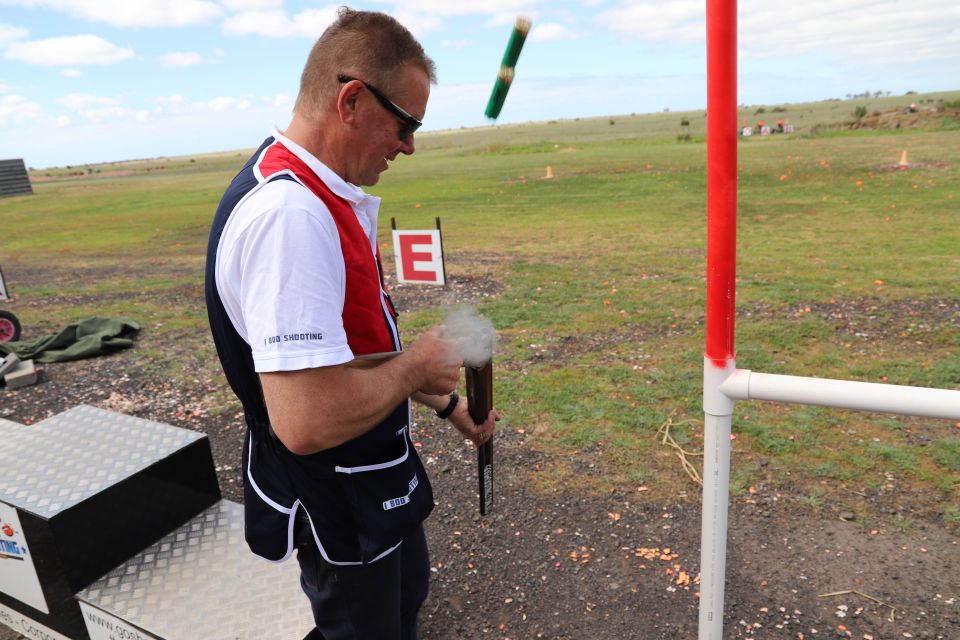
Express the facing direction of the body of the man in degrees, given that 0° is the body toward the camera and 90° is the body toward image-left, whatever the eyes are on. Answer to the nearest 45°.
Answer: approximately 270°

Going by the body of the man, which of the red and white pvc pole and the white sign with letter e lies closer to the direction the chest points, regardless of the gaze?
the red and white pvc pole

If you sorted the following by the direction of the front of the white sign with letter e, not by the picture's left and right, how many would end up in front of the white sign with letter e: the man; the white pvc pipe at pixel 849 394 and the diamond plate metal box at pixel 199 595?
3

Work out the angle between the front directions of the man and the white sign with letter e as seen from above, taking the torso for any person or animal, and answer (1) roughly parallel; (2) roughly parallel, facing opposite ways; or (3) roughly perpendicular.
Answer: roughly perpendicular

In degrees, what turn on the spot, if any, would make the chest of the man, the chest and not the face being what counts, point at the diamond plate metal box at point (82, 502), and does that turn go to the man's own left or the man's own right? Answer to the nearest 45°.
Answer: approximately 135° to the man's own left

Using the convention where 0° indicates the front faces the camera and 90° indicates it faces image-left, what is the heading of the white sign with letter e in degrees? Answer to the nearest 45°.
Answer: approximately 0°

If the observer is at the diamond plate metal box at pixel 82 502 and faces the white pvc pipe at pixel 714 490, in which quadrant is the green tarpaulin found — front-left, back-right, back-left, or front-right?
back-left

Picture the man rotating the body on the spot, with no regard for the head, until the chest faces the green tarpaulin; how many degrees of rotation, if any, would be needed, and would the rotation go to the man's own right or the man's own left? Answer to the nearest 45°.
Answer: approximately 135° to the man's own left

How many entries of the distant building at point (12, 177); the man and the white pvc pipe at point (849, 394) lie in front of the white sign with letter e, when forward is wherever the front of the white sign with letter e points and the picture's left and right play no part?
2

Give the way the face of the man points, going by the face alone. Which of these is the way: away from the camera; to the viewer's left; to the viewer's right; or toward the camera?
to the viewer's right

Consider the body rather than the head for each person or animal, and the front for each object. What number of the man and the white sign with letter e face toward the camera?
1
